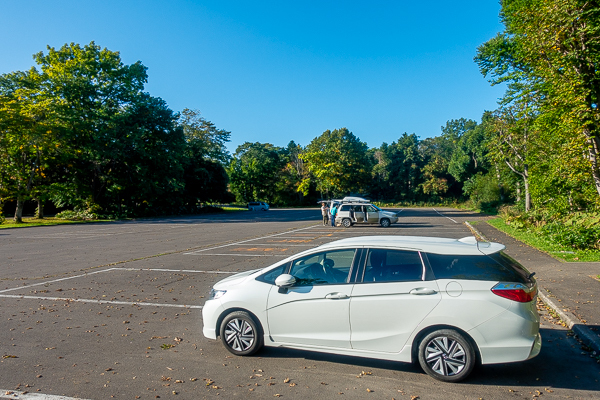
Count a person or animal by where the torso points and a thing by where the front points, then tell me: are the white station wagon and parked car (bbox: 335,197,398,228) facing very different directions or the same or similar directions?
very different directions

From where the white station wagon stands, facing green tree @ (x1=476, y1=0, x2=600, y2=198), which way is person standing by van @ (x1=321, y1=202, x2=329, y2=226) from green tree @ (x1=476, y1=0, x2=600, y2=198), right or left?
left

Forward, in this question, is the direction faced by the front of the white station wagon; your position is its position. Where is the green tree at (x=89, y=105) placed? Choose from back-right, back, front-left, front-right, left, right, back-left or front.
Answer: front-right

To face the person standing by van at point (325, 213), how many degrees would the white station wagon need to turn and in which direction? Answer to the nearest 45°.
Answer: approximately 90° to its right

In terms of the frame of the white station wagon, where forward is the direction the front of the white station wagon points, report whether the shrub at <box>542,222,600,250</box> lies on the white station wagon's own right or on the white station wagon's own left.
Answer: on the white station wagon's own right

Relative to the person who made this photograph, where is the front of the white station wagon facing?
facing to the left of the viewer

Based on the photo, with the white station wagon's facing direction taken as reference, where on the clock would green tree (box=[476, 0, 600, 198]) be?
The green tree is roughly at 4 o'clock from the white station wagon.

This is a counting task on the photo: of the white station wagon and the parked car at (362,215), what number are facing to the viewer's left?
1

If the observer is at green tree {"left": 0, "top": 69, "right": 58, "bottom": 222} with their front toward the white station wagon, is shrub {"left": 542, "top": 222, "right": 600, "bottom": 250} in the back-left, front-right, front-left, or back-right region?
front-left

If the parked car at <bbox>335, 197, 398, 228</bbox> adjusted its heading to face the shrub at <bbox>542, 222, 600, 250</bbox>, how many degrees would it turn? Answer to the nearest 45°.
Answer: approximately 45° to its right

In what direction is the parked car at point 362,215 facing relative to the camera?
to the viewer's right

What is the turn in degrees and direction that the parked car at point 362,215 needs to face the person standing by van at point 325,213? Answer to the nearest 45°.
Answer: approximately 135° to its left

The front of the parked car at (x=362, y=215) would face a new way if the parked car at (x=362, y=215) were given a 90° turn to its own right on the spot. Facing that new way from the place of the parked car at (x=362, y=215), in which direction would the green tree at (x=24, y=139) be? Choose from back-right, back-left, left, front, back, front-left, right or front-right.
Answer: right
